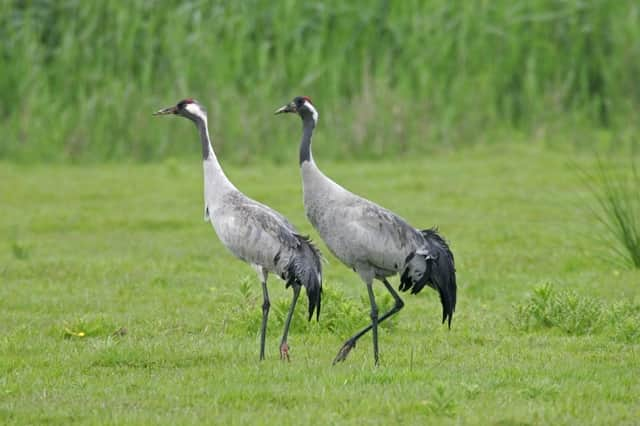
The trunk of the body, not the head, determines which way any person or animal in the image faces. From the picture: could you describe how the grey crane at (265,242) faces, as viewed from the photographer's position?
facing to the left of the viewer

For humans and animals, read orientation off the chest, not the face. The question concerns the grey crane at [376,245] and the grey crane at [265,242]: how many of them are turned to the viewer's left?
2

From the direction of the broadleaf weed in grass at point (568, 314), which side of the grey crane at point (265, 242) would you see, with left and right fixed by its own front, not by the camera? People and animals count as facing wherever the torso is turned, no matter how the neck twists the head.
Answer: back

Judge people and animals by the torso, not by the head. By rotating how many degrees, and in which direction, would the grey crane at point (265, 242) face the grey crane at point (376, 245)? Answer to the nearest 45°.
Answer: approximately 180°

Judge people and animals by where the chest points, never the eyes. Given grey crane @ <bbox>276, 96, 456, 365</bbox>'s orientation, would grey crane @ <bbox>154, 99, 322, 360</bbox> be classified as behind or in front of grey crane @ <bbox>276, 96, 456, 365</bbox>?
in front

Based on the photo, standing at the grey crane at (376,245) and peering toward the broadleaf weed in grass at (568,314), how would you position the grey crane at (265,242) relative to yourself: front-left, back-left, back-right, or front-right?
back-left

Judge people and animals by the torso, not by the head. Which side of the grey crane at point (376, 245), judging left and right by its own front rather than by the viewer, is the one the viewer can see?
left

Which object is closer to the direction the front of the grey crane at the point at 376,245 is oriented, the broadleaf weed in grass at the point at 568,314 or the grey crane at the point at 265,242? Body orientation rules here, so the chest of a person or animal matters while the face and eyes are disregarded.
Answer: the grey crane
